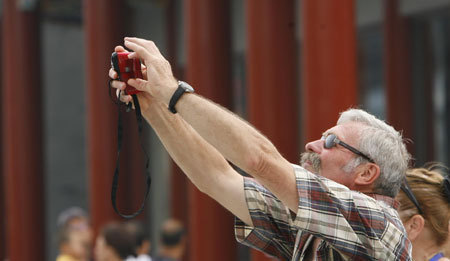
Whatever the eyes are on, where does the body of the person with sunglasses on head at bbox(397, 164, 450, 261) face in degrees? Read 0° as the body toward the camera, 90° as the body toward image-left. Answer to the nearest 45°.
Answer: approximately 135°

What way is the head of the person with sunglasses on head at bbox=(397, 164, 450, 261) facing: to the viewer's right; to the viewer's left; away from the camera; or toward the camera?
to the viewer's left

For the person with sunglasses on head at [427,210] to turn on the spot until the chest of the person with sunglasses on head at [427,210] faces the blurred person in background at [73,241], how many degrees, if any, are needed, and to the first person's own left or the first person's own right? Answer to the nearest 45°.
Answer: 0° — they already face them

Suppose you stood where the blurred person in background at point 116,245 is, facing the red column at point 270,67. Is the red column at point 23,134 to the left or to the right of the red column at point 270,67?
left
